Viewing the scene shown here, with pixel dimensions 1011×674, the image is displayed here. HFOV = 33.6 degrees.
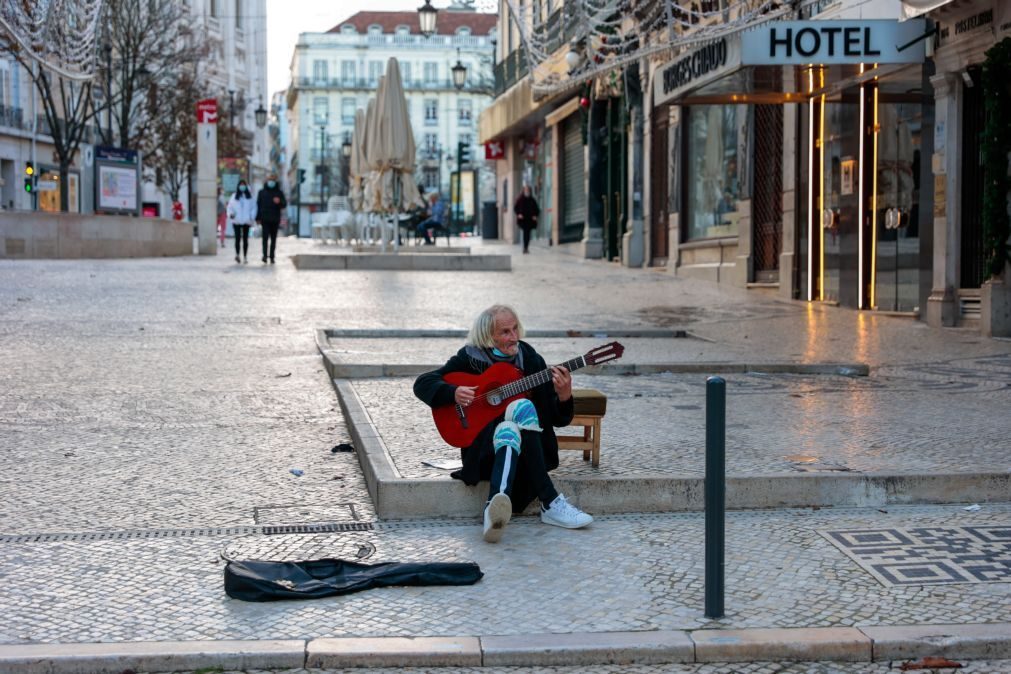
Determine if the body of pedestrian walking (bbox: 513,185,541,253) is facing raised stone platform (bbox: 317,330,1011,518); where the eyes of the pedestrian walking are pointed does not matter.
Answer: yes

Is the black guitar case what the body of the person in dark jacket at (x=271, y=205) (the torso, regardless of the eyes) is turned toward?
yes

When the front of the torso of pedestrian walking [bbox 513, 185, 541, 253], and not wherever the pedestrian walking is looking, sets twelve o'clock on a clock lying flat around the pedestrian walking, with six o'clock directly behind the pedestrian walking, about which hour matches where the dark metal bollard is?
The dark metal bollard is roughly at 12 o'clock from the pedestrian walking.

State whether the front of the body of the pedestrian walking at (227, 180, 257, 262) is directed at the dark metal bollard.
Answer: yes

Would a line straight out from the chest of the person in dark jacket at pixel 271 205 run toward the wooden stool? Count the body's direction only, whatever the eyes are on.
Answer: yes

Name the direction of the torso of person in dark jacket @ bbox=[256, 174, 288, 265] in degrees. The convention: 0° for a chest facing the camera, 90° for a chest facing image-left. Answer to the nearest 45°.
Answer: approximately 0°
